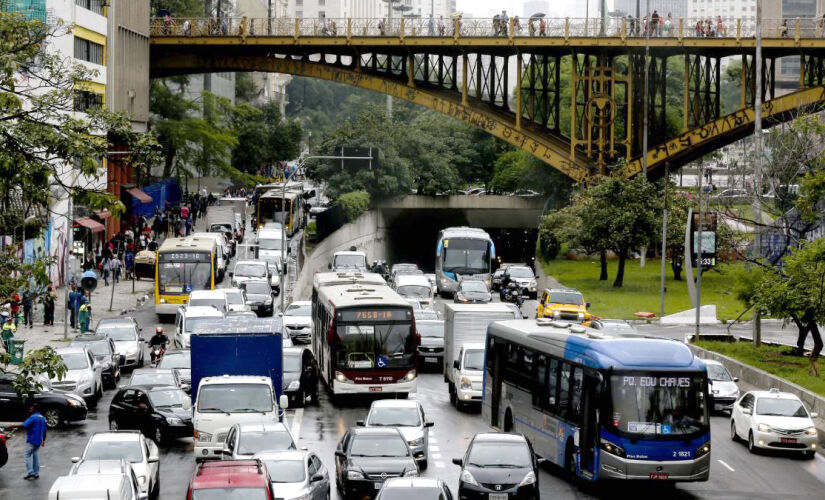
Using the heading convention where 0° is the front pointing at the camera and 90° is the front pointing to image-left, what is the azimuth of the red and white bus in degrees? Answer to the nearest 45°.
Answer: approximately 0°

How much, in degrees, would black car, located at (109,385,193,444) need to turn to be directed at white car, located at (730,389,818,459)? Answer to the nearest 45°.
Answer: approximately 45° to its left

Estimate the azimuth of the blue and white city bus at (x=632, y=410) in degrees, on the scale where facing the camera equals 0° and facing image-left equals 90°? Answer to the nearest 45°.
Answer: approximately 315°

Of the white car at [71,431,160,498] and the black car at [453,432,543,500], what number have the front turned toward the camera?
2

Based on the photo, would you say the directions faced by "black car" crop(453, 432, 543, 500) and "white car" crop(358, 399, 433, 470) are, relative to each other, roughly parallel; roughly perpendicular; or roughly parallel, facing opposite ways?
roughly parallel

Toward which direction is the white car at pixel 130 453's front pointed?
toward the camera

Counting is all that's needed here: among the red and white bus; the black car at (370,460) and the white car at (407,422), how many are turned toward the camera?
3

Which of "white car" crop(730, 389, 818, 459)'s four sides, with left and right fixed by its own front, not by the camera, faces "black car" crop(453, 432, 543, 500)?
right

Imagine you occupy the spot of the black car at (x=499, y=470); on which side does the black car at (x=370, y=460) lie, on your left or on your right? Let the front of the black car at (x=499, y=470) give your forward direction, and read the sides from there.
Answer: on your right

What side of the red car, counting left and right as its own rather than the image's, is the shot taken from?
front

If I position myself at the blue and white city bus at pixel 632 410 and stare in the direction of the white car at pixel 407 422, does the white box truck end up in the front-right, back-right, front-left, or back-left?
front-right

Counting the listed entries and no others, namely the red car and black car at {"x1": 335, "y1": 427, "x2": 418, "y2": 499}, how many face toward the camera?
2
